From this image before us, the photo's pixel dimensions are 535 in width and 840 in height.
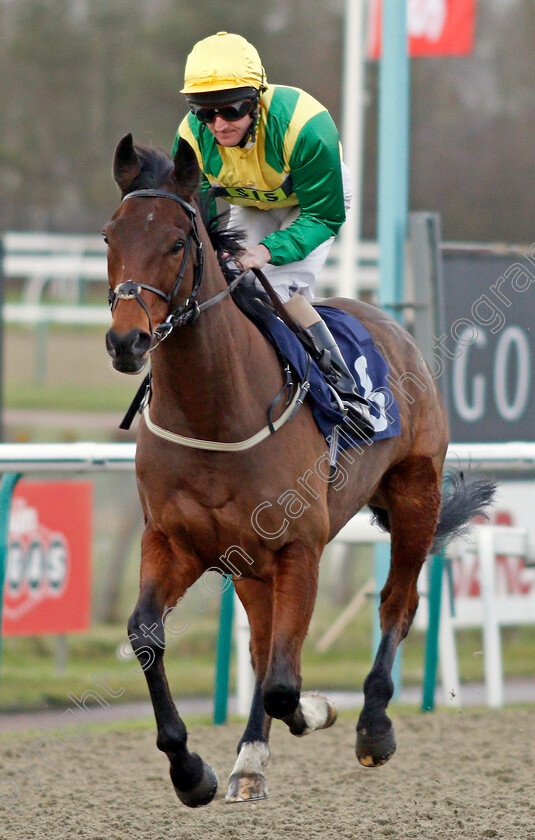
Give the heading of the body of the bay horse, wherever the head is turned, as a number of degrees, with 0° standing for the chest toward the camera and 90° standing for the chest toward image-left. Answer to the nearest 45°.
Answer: approximately 45°

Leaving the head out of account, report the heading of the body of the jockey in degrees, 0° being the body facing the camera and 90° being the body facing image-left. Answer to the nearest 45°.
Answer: approximately 45°

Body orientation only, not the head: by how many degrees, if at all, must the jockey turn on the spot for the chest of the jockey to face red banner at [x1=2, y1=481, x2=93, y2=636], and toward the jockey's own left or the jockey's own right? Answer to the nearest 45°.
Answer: approximately 90° to the jockey's own right

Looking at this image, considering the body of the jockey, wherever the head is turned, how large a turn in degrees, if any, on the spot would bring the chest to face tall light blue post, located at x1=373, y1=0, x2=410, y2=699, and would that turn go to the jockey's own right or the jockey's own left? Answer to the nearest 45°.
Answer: approximately 135° to the jockey's own right

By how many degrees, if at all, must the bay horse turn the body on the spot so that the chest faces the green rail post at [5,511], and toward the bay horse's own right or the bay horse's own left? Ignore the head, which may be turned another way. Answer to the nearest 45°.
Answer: approximately 90° to the bay horse's own right

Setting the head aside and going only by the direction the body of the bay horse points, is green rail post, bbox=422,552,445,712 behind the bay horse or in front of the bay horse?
behind

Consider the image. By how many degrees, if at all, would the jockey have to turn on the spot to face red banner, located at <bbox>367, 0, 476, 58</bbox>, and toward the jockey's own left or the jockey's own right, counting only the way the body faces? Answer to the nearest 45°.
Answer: approximately 135° to the jockey's own right

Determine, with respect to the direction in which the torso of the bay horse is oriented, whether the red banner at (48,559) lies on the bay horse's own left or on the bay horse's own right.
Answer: on the bay horse's own right

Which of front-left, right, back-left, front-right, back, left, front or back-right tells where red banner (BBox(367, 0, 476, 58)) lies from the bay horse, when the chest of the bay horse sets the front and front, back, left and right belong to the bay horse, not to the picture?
back-right
